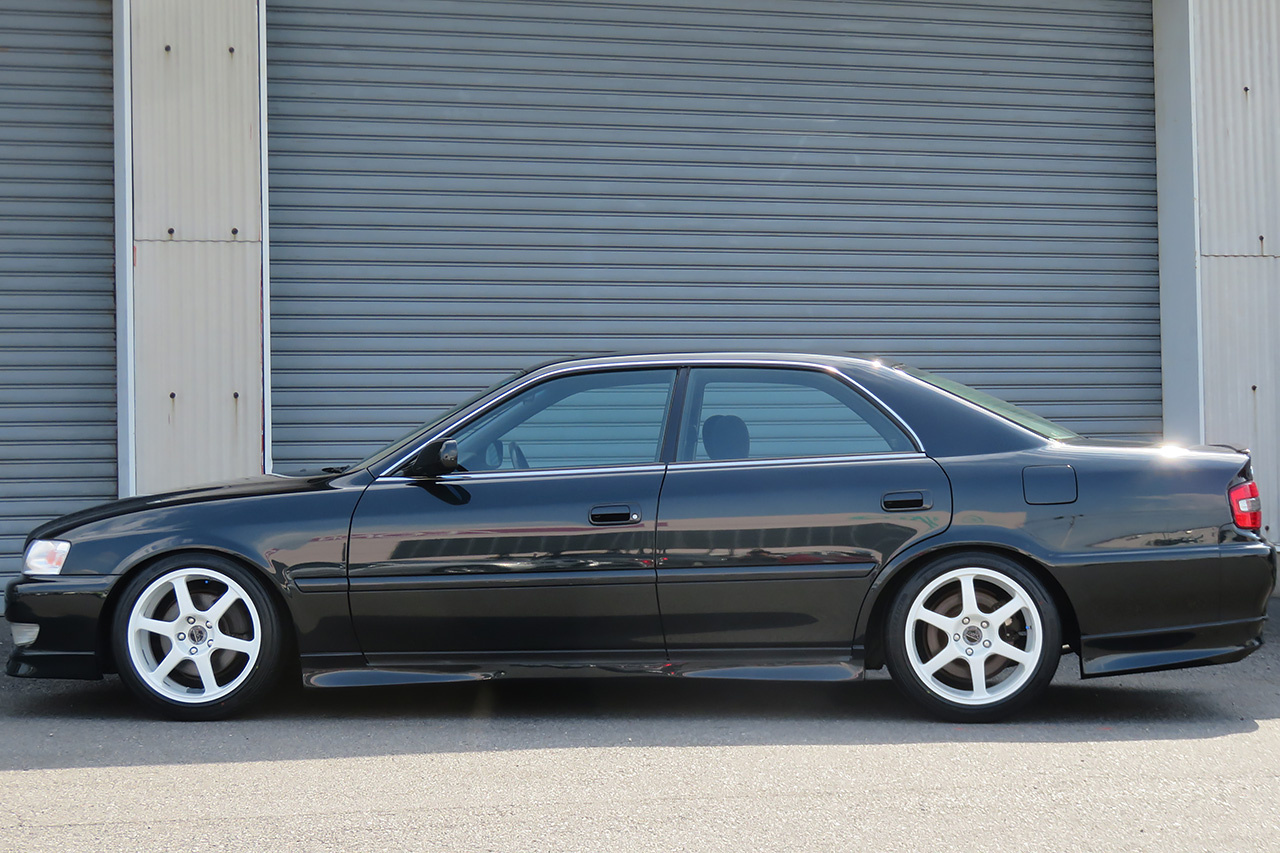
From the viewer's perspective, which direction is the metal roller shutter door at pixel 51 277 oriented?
toward the camera

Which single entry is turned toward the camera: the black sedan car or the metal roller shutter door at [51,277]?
the metal roller shutter door

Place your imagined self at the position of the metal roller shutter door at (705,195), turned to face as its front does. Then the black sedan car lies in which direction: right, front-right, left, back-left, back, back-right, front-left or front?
front

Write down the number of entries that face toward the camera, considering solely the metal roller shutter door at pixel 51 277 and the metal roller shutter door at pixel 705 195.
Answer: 2

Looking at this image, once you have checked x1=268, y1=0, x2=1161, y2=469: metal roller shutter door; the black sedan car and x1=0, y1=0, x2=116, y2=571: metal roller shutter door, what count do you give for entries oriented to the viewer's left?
1

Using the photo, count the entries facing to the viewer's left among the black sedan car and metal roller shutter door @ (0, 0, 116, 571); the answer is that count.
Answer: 1

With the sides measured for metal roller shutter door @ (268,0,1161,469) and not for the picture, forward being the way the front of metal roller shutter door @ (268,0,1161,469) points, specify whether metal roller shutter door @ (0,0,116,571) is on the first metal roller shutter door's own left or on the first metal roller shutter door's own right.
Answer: on the first metal roller shutter door's own right

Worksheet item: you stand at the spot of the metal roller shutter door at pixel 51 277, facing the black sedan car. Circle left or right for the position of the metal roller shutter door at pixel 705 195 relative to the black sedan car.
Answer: left

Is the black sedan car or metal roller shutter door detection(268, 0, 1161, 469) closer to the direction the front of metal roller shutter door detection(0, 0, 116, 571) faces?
the black sedan car

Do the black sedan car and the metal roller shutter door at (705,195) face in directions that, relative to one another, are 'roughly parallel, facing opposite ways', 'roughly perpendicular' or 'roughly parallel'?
roughly perpendicular

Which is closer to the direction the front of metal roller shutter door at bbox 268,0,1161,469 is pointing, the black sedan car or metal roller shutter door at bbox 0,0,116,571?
the black sedan car

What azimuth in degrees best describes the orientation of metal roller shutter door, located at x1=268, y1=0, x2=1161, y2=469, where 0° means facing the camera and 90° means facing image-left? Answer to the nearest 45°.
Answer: approximately 0°

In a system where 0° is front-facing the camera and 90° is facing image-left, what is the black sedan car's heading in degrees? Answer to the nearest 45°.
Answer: approximately 90°

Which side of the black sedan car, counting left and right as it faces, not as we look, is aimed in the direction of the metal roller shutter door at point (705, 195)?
right

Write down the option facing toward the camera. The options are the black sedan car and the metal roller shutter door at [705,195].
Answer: the metal roller shutter door

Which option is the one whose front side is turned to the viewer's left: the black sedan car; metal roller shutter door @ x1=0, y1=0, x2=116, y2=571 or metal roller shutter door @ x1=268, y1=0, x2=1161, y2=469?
the black sedan car

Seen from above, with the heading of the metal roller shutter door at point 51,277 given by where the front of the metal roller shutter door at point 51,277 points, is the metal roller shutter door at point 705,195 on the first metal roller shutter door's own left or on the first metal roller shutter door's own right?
on the first metal roller shutter door's own left
